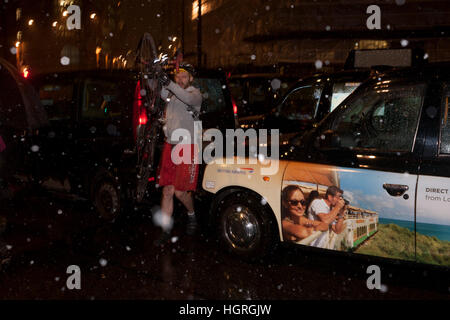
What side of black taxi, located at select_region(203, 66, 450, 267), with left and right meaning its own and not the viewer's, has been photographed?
left

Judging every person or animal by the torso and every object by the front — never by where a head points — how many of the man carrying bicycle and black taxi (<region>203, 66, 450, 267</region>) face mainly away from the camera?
0

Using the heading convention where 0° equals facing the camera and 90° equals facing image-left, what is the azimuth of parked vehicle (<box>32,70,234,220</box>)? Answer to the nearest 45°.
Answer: approximately 135°

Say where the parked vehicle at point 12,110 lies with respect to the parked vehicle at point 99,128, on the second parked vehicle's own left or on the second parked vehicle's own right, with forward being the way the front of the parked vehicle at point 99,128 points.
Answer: on the second parked vehicle's own left

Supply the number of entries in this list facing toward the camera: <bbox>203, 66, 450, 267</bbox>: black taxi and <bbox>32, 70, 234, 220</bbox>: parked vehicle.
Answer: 0
